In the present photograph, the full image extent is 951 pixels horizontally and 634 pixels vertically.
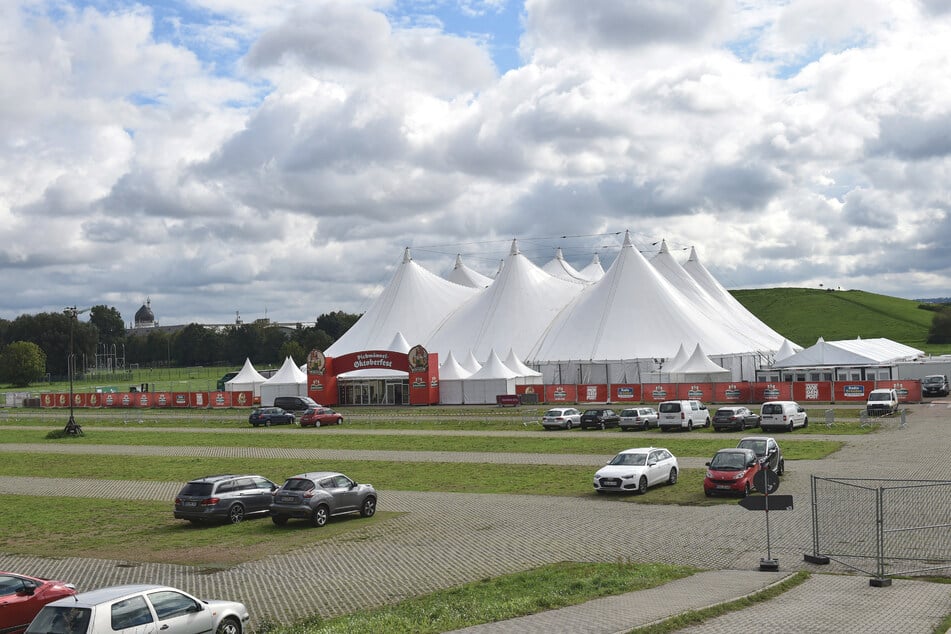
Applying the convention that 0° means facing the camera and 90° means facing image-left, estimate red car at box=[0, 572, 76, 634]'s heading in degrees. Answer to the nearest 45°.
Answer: approximately 225°

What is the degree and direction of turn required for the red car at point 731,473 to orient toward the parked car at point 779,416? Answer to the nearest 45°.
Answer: approximately 135° to its right

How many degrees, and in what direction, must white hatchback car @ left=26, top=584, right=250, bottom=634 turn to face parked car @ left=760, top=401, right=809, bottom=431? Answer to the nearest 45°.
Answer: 0° — it already faces it

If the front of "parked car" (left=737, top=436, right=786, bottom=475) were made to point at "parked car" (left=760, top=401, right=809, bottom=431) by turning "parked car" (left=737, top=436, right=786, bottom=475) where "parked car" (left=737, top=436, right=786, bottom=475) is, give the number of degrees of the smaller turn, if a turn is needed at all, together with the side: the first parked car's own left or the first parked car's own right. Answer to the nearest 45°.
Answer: approximately 135° to the first parked car's own right

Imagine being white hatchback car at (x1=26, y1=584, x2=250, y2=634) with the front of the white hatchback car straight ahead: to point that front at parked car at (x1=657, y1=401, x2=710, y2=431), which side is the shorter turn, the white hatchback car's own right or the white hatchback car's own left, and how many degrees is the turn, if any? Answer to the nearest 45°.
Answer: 0° — it already faces it

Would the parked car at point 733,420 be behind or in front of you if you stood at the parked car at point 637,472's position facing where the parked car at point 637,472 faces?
behind

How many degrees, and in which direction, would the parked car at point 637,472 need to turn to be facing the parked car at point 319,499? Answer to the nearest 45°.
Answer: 0° — it already faces it
